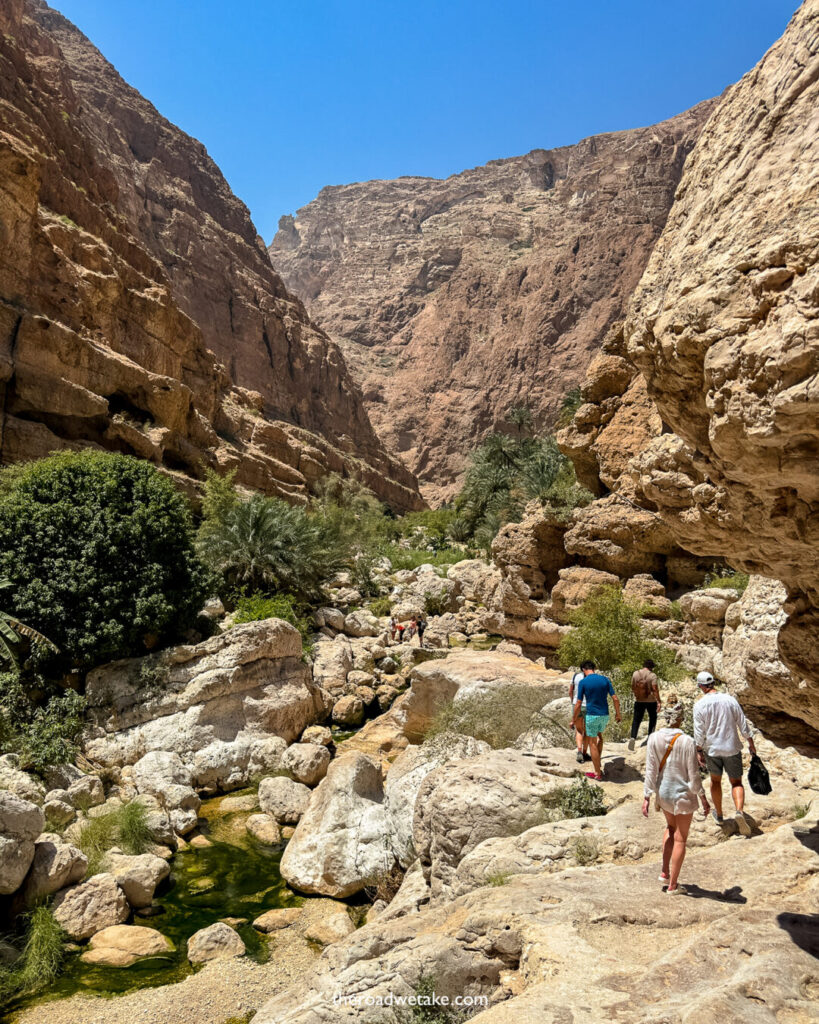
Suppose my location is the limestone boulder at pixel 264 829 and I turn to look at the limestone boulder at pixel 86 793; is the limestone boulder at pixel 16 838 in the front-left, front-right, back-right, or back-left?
front-left

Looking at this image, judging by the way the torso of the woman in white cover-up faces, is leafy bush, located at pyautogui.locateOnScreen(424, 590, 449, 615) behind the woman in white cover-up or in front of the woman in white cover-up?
in front

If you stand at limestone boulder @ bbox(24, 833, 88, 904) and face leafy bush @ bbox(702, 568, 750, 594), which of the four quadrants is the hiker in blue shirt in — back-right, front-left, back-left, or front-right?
front-right

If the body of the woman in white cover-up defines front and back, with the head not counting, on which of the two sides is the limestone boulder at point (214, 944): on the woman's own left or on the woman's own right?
on the woman's own left

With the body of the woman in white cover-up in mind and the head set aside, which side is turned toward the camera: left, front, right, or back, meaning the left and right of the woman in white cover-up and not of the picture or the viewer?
back

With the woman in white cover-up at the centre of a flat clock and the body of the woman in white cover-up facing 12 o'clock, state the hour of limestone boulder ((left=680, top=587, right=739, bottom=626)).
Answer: The limestone boulder is roughly at 12 o'clock from the woman in white cover-up.

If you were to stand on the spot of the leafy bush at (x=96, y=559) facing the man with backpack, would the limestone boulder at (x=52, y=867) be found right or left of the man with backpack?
right

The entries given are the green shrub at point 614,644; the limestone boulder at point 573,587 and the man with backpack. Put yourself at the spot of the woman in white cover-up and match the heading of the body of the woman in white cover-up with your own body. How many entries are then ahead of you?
3

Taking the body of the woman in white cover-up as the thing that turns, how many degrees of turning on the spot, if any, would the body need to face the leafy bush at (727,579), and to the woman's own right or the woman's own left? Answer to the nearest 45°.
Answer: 0° — they already face it

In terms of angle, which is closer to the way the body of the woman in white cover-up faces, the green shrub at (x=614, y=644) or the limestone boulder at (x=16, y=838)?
the green shrub
